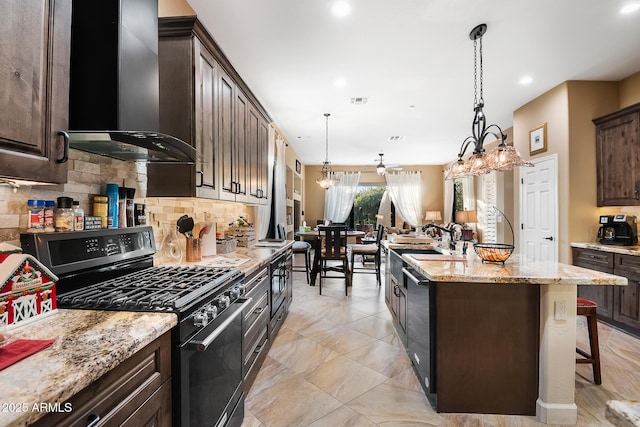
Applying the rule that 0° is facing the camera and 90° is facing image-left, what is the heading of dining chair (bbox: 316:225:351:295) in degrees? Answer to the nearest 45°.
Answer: approximately 180°

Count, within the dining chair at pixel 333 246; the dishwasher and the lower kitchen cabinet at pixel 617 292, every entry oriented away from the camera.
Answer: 1

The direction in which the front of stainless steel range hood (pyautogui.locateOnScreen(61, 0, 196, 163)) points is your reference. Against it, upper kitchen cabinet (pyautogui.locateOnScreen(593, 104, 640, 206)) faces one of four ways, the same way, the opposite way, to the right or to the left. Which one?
the opposite way

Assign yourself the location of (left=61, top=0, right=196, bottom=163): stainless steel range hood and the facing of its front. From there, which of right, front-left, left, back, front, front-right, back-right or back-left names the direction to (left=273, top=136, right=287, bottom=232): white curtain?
left

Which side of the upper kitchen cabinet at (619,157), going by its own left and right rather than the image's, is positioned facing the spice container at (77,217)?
front

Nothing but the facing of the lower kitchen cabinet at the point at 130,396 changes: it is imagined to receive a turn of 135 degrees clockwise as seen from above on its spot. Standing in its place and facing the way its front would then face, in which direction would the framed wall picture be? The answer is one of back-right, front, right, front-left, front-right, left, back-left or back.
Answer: back

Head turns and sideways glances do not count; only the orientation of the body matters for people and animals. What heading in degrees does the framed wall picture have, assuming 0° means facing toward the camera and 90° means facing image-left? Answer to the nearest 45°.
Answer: approximately 45°

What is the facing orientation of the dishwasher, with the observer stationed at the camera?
facing to the left of the viewer

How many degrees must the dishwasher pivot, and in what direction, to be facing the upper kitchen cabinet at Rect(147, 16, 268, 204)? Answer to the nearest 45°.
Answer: approximately 45° to its left

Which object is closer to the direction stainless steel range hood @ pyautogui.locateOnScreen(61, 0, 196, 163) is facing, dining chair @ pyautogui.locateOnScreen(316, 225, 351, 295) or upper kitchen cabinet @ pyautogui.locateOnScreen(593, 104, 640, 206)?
the upper kitchen cabinet

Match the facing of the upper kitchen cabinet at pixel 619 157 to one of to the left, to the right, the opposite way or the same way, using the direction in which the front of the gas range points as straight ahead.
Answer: the opposite way

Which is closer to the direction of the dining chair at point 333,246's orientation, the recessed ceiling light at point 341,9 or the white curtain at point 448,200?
the white curtain

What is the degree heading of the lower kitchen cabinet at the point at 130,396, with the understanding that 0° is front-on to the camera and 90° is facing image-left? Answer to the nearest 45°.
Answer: approximately 315°

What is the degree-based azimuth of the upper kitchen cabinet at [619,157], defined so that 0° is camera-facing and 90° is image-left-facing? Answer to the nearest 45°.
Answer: approximately 45°

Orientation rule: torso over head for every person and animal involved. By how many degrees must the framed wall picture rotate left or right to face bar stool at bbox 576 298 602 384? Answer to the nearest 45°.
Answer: approximately 45° to its left

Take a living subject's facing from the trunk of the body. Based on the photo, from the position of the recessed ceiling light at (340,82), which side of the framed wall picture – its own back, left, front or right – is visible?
front
